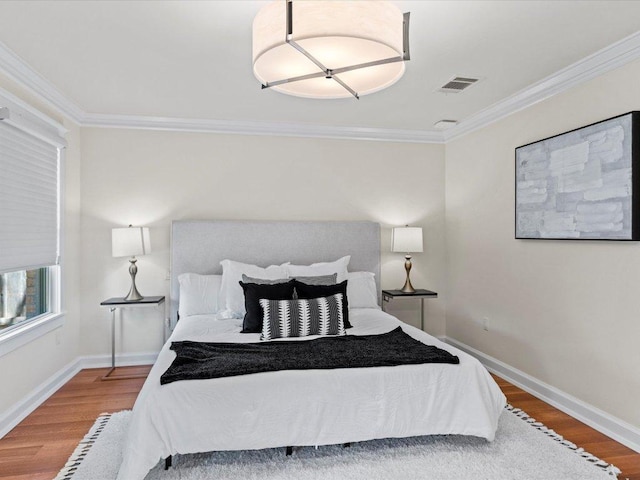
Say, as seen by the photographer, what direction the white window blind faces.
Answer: facing the viewer and to the right of the viewer

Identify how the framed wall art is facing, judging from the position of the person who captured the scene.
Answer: facing the viewer and to the left of the viewer

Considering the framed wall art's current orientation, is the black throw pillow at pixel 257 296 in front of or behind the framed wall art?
in front

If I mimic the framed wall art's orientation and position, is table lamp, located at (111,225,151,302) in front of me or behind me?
in front

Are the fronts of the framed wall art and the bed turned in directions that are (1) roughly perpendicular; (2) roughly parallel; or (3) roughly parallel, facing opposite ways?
roughly perpendicular

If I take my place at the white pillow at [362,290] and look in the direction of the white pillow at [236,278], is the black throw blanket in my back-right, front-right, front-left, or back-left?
front-left

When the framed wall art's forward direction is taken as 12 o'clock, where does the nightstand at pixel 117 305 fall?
The nightstand is roughly at 1 o'clock from the framed wall art.

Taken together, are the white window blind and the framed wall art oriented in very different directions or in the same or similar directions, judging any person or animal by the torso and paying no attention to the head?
very different directions

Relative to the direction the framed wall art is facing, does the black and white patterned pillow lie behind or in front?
in front

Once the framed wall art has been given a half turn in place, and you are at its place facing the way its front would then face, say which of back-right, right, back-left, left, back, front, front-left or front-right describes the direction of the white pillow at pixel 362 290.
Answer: back-left

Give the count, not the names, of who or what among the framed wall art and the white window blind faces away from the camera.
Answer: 0

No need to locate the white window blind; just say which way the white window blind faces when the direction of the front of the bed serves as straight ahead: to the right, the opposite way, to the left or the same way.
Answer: to the left

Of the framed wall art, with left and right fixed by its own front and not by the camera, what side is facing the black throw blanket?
front

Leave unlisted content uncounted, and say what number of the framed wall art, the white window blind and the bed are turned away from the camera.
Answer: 0

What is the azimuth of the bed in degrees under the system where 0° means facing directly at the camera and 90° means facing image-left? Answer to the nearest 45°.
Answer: approximately 0°

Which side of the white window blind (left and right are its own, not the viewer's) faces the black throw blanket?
front

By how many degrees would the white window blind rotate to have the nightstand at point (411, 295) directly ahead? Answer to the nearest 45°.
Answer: approximately 45° to its left

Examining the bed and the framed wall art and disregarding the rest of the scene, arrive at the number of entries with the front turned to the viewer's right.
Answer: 0
